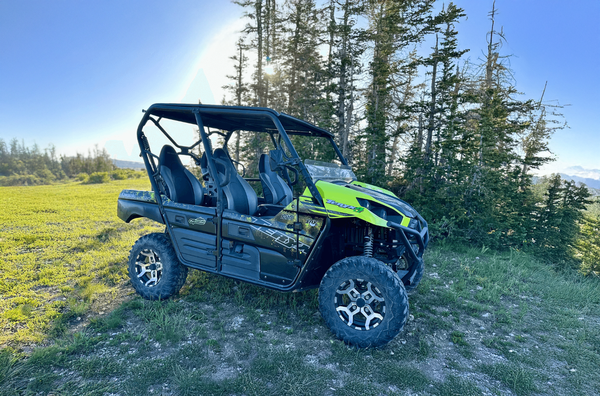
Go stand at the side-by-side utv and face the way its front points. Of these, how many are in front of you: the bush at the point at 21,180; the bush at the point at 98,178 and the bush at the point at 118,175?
0

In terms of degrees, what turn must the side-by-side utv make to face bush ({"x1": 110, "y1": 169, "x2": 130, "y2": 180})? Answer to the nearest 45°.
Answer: approximately 180°

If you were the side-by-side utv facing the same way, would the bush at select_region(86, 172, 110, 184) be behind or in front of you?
behind

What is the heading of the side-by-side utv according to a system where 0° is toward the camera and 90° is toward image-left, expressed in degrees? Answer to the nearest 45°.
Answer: approximately 315°

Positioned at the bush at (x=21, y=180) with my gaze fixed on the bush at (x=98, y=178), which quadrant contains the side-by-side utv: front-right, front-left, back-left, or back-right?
front-right

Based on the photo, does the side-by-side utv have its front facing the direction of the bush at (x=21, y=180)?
no
